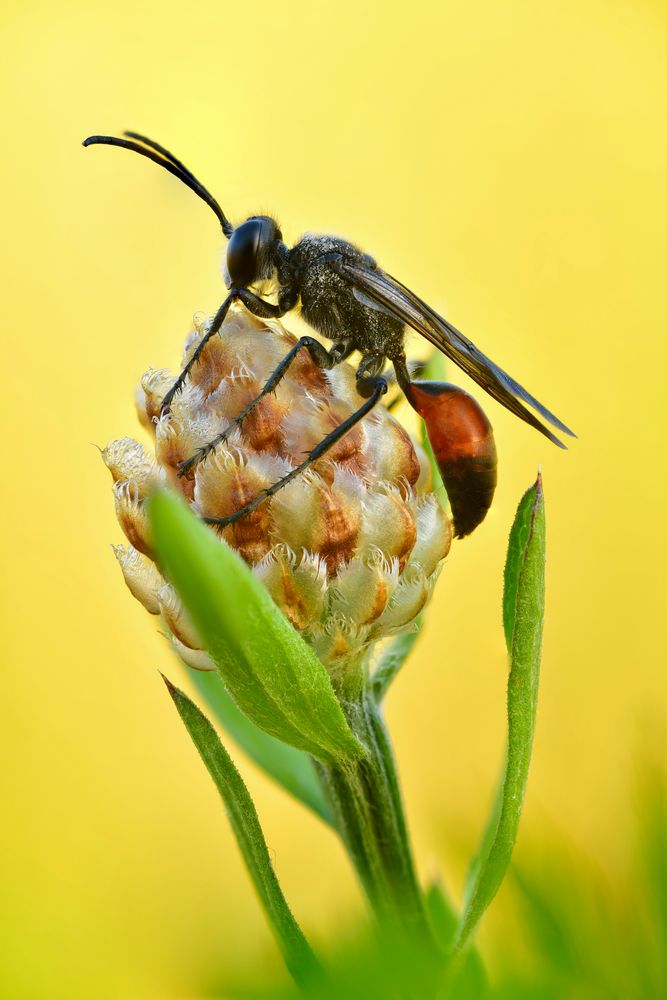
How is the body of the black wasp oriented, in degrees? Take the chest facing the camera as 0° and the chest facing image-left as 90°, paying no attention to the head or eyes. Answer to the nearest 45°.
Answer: approximately 90°
